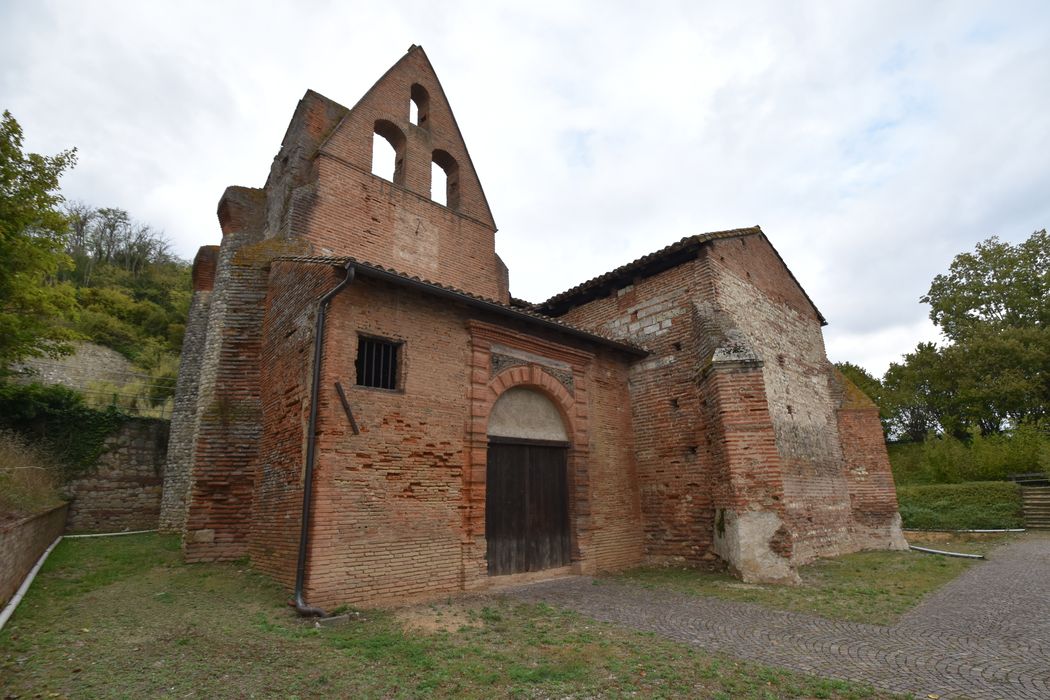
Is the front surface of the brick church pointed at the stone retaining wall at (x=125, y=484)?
no

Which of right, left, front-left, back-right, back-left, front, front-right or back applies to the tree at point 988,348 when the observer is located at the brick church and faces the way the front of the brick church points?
left

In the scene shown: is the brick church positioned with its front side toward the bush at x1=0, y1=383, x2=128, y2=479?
no

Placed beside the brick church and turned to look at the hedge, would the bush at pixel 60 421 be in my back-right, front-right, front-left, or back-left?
back-left

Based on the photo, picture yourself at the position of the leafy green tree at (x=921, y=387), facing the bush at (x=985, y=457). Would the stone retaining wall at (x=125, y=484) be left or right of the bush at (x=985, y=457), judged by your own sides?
right

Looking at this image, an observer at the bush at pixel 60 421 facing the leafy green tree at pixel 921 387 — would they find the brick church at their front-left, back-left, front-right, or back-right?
front-right

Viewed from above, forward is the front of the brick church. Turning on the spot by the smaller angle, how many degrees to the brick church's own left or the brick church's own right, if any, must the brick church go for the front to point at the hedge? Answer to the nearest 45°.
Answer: approximately 90° to the brick church's own left

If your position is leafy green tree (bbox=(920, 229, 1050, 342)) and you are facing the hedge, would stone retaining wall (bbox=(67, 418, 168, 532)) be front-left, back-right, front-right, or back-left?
front-right

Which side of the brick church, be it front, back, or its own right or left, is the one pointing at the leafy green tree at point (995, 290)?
left
